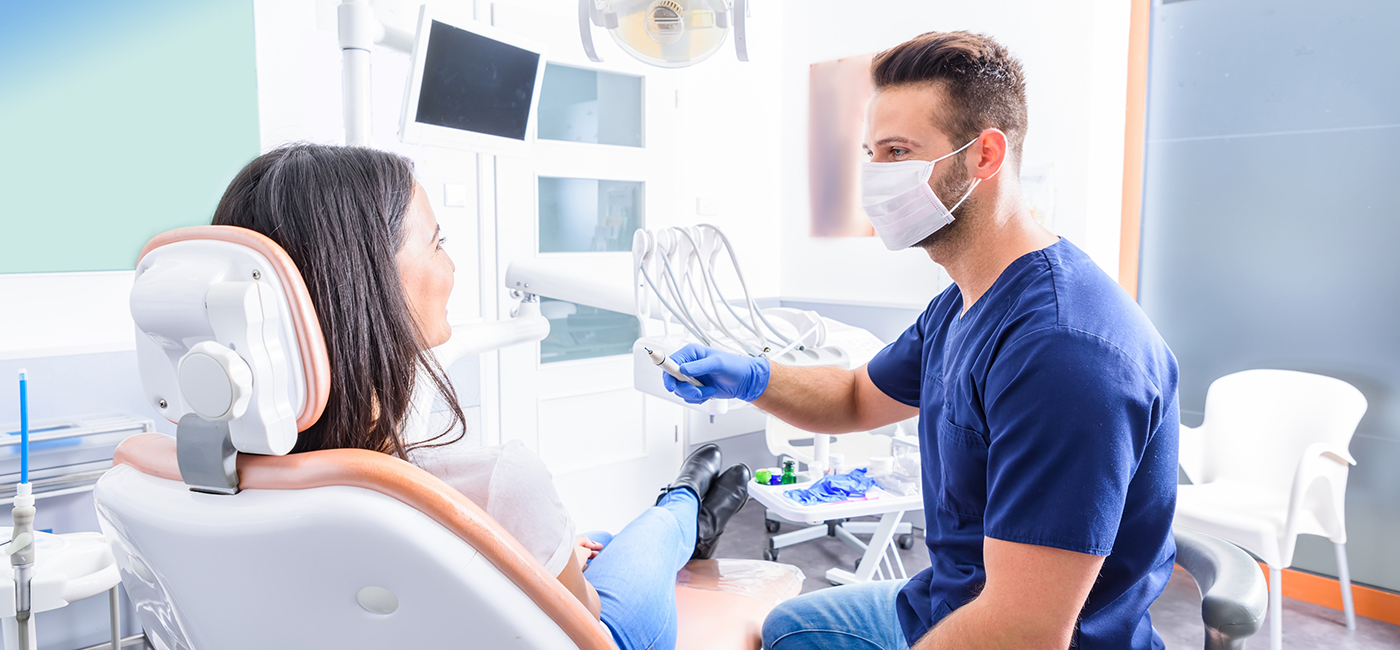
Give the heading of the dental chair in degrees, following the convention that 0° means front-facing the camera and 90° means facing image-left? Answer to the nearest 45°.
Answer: approximately 225°

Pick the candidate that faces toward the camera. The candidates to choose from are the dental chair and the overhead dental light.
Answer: the overhead dental light

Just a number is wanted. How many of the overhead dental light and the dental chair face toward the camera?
1

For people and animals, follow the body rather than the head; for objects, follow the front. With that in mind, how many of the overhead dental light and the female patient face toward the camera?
1

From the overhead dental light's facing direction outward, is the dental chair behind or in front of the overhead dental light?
in front

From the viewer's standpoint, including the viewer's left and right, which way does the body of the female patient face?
facing away from the viewer and to the right of the viewer

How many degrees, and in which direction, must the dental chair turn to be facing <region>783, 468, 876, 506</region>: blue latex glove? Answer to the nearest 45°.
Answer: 0° — it already faces it

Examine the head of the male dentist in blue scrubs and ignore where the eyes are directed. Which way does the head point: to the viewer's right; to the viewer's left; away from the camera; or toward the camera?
to the viewer's left

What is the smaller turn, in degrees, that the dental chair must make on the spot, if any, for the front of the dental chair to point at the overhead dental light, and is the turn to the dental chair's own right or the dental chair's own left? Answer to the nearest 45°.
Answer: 0° — it already faces it

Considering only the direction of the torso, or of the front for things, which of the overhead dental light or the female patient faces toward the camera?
the overhead dental light

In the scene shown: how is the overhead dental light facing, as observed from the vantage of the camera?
facing the viewer

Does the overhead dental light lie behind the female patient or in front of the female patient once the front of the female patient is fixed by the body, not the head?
in front
